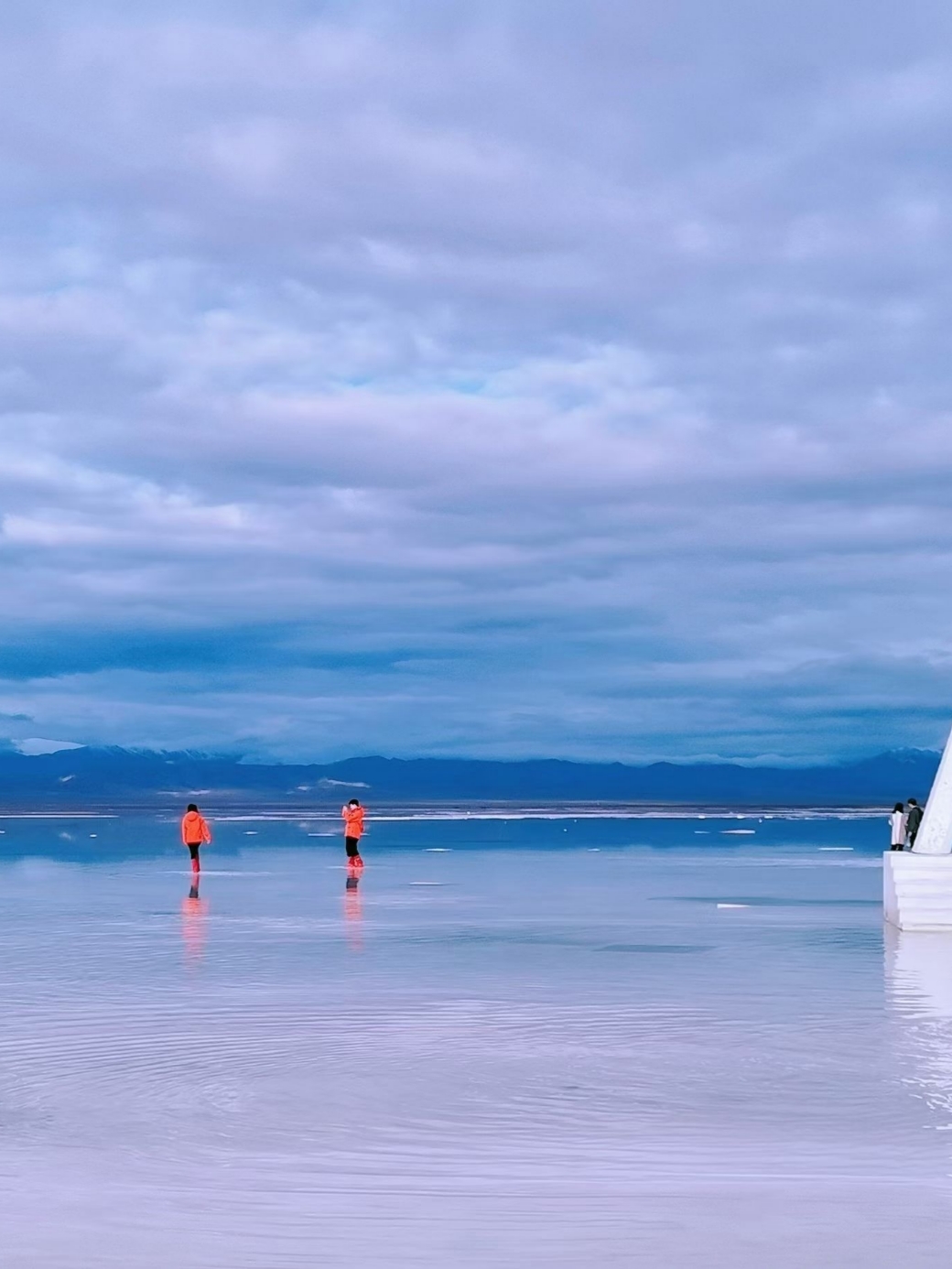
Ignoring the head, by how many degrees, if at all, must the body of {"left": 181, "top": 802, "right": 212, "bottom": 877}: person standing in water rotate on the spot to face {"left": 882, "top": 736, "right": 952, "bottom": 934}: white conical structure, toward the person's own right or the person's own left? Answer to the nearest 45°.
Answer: approximately 135° to the person's own right

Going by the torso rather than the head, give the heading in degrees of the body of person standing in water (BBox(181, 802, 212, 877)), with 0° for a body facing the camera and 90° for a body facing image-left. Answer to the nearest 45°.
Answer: approximately 180°

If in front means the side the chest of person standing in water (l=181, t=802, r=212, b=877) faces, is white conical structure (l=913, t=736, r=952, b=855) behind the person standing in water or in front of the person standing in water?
behind

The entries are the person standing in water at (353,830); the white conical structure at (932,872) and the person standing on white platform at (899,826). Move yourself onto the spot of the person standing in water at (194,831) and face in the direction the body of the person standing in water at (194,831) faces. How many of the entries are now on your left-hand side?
0

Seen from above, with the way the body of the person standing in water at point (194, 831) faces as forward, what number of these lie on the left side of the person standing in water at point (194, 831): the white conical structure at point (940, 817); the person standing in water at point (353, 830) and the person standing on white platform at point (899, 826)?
0

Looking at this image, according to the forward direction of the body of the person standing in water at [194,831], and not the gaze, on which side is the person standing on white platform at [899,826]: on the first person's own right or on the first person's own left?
on the first person's own right

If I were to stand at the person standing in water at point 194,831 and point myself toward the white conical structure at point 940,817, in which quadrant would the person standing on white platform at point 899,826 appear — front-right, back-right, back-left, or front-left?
front-left
